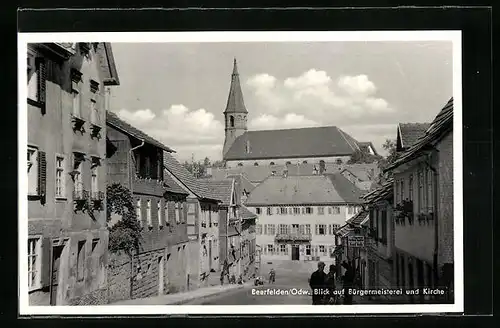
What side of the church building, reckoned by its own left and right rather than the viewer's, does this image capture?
left
